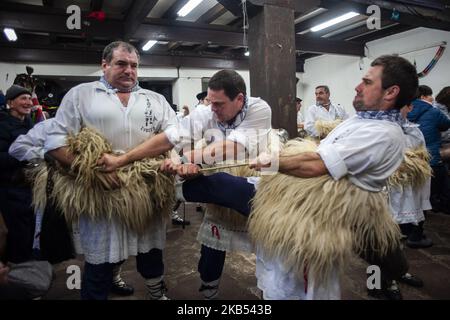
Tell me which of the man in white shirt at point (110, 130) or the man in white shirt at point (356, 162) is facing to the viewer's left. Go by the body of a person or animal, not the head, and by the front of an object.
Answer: the man in white shirt at point (356, 162)

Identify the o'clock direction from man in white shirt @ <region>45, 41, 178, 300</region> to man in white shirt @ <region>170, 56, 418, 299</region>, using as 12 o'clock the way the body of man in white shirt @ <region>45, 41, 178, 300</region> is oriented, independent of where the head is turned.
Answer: man in white shirt @ <region>170, 56, 418, 299</region> is roughly at 10 o'clock from man in white shirt @ <region>45, 41, 178, 300</region>.

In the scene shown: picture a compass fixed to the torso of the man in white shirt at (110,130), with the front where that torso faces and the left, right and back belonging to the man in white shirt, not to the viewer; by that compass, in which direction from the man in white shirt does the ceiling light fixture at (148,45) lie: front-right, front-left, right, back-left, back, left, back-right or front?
back

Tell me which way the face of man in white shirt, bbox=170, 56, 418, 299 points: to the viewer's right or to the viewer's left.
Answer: to the viewer's left

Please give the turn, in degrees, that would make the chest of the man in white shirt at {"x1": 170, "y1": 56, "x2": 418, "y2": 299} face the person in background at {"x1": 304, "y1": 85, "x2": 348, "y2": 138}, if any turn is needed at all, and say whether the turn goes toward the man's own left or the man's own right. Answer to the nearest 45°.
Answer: approximately 90° to the man's own right

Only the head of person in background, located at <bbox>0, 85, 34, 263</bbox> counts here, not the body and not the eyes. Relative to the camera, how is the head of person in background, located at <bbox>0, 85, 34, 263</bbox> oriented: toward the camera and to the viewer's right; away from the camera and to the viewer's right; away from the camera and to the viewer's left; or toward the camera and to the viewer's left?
toward the camera and to the viewer's right

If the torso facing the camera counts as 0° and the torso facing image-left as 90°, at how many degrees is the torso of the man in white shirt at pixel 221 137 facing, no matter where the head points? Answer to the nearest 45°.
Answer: approximately 45°

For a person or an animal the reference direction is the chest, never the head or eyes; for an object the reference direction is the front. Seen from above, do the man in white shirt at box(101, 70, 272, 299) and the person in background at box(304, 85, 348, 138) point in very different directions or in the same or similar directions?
same or similar directions

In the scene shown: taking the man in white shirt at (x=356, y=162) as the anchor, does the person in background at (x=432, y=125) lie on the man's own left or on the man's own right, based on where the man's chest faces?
on the man's own right

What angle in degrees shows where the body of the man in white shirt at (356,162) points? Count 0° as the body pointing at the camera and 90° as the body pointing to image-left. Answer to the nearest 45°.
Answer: approximately 90°

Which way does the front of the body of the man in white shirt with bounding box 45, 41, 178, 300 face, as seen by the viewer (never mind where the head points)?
toward the camera

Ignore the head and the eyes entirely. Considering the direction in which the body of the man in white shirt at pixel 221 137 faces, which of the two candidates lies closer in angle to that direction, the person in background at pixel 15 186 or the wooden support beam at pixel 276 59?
the person in background

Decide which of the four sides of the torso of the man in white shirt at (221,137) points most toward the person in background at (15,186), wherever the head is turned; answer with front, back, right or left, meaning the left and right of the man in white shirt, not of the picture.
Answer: right

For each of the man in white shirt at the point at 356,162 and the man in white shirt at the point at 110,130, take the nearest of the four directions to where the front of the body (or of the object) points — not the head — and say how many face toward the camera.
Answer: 1
